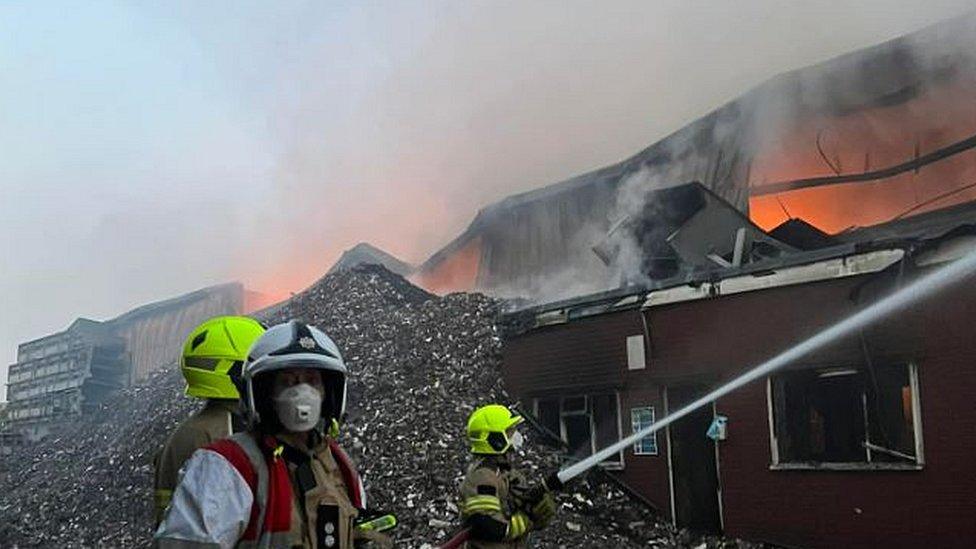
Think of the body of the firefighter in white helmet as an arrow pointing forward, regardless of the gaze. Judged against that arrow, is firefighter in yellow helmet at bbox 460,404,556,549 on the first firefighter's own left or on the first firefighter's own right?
on the first firefighter's own left

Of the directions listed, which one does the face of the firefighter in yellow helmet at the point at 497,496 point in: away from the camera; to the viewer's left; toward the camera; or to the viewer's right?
to the viewer's right

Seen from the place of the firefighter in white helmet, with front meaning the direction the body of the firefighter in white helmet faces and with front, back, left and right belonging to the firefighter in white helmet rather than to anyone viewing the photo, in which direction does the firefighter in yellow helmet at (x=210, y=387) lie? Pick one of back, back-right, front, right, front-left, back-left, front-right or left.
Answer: back-left

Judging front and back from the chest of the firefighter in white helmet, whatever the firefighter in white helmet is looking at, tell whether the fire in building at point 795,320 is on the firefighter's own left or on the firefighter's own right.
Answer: on the firefighter's own left

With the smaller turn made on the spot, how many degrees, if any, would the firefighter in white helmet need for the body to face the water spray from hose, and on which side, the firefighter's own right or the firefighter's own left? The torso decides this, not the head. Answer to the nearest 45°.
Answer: approximately 90° to the firefighter's own left
